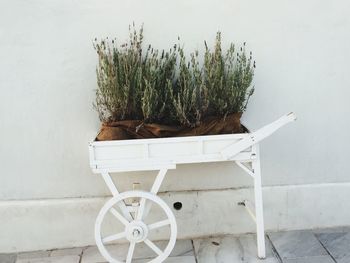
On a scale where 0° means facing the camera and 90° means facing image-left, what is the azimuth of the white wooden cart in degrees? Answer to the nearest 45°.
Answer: approximately 90°
